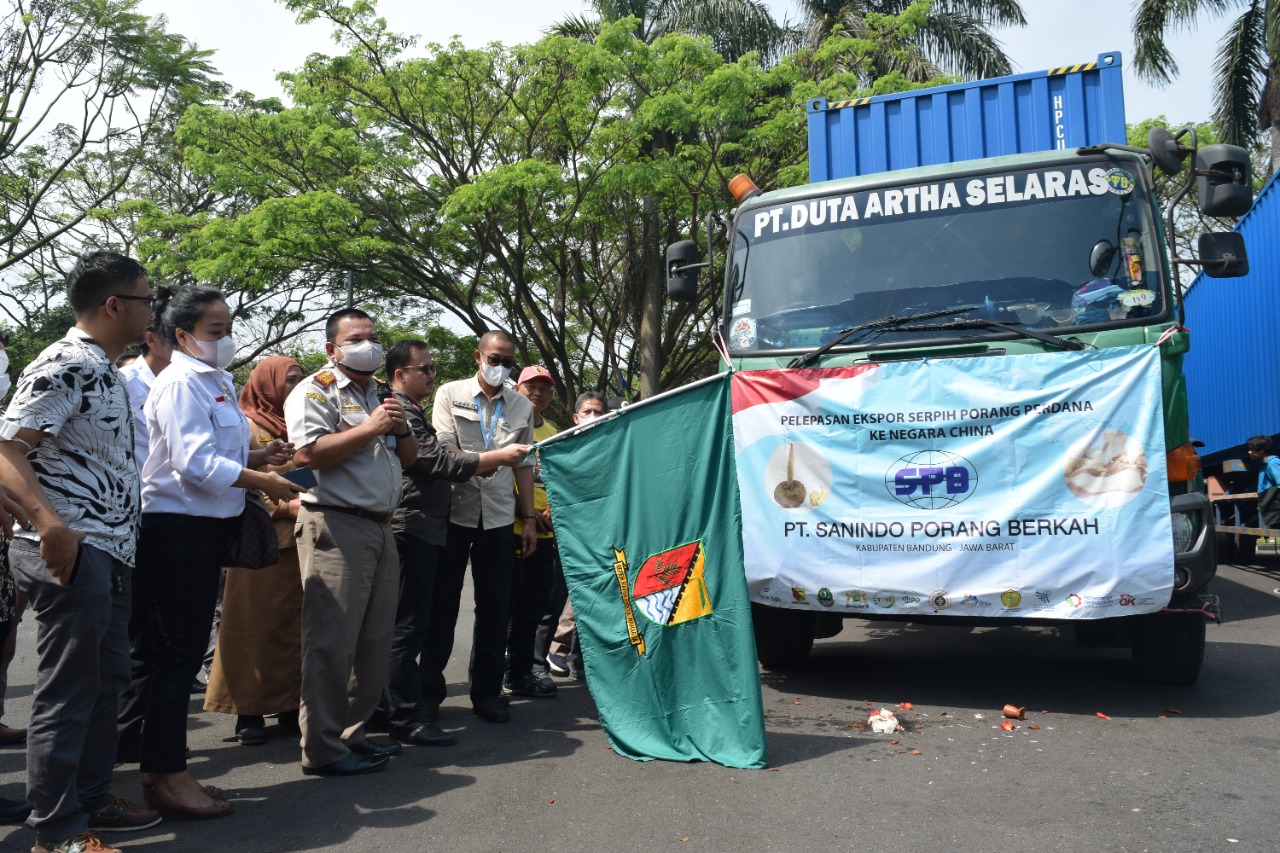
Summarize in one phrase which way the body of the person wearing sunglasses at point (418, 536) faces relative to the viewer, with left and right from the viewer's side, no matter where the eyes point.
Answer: facing to the right of the viewer

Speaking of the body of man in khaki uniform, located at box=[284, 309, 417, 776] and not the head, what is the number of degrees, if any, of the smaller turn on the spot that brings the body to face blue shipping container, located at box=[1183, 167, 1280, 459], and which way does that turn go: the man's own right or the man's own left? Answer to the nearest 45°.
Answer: approximately 90° to the man's own left

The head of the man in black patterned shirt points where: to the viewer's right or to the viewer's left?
to the viewer's right

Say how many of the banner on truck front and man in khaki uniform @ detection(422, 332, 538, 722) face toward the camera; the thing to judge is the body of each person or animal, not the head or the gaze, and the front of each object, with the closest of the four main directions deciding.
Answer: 2

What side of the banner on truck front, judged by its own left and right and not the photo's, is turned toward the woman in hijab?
right

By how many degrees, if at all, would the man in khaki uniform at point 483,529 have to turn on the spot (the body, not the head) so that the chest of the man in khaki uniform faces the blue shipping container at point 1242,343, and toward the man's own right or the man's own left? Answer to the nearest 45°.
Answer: approximately 135° to the man's own left

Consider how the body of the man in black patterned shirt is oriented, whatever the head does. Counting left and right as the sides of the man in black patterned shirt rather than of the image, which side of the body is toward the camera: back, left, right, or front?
right

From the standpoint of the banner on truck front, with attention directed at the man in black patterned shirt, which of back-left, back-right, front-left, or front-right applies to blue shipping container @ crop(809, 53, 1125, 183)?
back-right

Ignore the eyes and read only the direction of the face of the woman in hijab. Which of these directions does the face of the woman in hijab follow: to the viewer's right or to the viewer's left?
to the viewer's right

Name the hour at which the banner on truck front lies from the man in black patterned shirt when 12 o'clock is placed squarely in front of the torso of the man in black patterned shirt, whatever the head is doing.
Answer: The banner on truck front is roughly at 12 o'clock from the man in black patterned shirt.

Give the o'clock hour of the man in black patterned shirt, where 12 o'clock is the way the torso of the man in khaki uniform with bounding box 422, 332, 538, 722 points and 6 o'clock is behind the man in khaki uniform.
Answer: The man in black patterned shirt is roughly at 1 o'clock from the man in khaki uniform.

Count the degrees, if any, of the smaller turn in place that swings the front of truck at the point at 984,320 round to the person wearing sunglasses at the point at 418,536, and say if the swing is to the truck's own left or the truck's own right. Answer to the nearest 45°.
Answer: approximately 45° to the truck's own right

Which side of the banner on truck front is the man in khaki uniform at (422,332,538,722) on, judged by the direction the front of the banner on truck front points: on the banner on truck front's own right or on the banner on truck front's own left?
on the banner on truck front's own right
